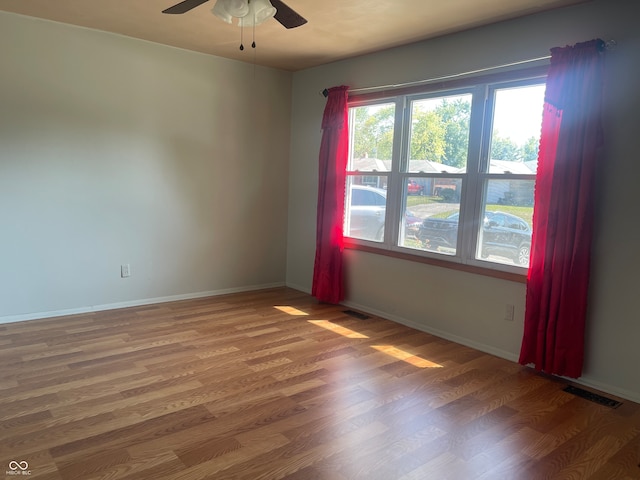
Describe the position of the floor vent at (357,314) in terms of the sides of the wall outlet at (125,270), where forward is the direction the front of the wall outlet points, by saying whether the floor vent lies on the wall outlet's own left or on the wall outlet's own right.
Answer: on the wall outlet's own left

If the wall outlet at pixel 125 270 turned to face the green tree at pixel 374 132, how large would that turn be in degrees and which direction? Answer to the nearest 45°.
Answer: approximately 90° to its left

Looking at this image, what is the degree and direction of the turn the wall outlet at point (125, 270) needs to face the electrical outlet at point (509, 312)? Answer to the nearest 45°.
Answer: approximately 45° to its left

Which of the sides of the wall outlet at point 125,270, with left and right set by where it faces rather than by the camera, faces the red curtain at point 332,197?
left

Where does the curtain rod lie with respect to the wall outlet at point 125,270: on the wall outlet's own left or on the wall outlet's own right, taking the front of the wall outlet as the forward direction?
on the wall outlet's own left

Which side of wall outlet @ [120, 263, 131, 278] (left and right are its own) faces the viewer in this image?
front

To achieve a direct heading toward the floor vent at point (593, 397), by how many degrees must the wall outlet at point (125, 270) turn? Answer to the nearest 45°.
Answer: approximately 45° to its left

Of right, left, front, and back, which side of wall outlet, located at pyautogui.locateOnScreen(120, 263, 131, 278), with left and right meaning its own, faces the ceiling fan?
front

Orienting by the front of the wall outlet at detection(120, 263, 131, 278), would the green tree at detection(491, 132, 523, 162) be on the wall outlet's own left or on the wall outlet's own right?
on the wall outlet's own left
